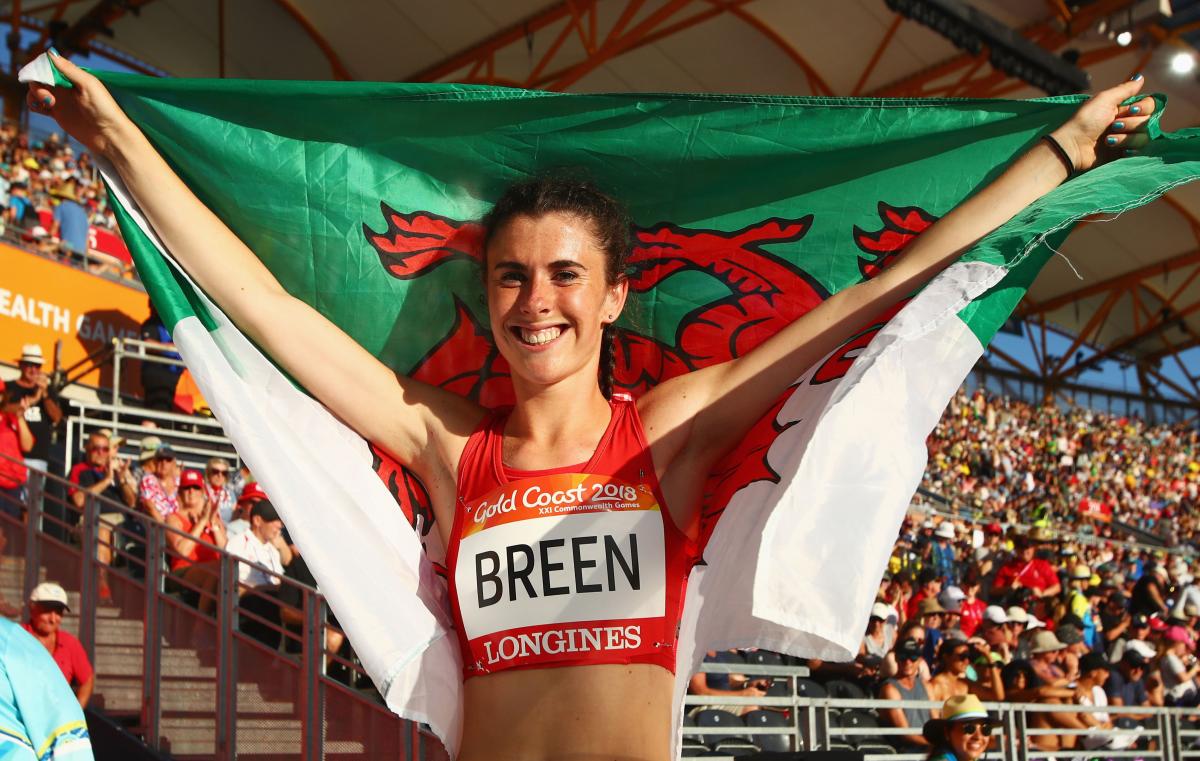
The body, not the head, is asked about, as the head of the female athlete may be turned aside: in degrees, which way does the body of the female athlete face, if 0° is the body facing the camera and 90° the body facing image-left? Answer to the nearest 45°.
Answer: approximately 0°

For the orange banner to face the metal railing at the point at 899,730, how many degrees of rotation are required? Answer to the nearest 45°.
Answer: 0° — it already faces it

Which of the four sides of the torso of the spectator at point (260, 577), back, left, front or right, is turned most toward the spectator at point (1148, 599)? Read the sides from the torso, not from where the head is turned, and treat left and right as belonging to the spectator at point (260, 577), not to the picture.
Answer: left

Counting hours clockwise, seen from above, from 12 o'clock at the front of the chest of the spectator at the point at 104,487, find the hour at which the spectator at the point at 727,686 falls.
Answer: the spectator at the point at 727,686 is roughly at 10 o'clock from the spectator at the point at 104,487.

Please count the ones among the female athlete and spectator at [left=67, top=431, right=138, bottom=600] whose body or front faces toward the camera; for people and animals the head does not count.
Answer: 2

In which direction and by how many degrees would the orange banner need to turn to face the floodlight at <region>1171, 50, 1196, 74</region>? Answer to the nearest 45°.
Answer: approximately 45° to its left
